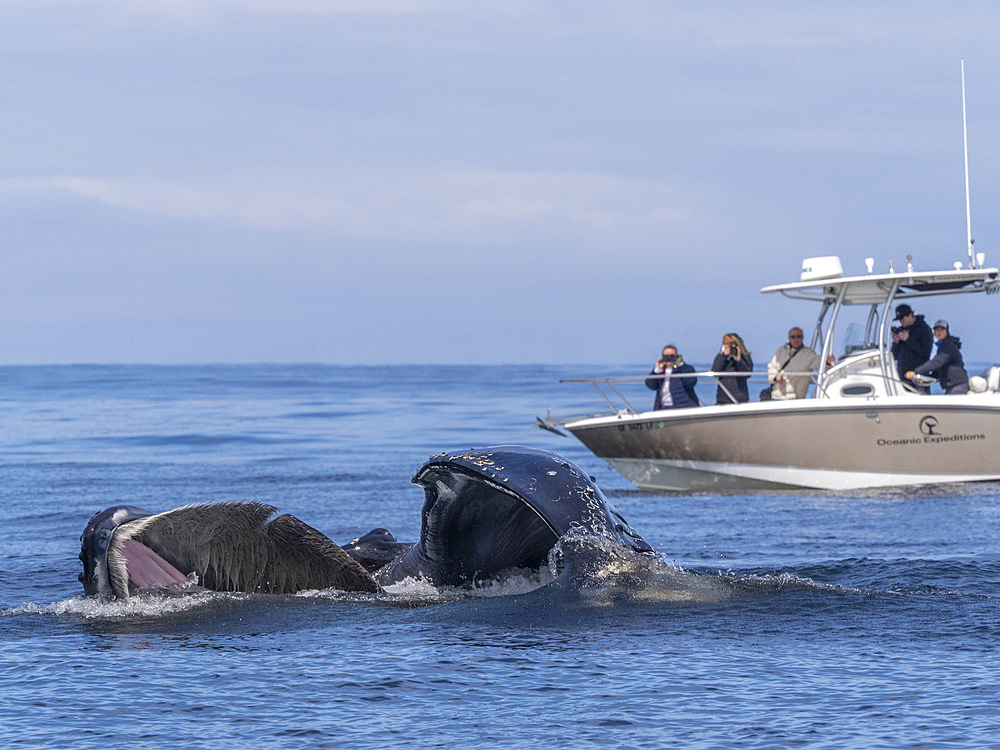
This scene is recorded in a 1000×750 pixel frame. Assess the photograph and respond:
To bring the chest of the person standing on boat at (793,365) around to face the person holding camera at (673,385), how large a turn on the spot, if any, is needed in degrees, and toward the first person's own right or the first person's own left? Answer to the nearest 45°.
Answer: approximately 90° to the first person's own right

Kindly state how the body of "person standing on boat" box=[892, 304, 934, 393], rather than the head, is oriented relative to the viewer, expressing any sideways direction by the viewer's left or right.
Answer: facing the viewer and to the left of the viewer

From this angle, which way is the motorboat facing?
to the viewer's left

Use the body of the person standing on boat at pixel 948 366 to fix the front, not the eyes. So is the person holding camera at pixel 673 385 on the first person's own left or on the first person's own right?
on the first person's own right

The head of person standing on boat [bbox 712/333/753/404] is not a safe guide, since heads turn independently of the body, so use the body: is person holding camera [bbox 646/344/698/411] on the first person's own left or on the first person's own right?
on the first person's own right

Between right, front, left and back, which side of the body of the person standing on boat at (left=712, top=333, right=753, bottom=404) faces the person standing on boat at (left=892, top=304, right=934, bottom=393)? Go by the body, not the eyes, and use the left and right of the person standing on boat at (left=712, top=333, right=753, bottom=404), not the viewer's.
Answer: left

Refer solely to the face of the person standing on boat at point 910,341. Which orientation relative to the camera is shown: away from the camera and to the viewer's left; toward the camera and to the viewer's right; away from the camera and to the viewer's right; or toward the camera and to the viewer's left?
toward the camera and to the viewer's left

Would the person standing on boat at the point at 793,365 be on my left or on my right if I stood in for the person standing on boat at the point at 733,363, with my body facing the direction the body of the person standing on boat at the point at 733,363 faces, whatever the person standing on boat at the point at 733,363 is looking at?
on my left

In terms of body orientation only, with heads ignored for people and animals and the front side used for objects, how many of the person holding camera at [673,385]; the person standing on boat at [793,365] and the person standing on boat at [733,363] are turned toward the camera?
3

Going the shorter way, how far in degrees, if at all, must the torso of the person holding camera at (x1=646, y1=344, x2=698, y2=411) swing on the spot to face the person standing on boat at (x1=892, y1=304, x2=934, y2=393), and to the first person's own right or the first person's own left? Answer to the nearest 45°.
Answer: approximately 90° to the first person's own left

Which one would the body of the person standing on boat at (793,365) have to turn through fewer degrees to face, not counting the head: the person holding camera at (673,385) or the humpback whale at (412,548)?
the humpback whale

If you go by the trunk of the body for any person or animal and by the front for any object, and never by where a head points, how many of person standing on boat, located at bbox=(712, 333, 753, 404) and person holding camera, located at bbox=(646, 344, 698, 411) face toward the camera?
2

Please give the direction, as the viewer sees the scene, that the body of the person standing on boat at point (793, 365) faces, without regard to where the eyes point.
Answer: toward the camera

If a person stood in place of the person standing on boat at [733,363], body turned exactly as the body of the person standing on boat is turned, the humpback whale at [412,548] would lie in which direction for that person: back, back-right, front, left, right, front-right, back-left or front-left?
front
